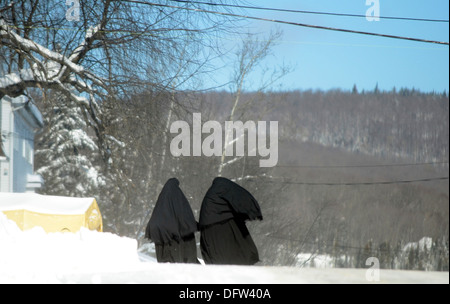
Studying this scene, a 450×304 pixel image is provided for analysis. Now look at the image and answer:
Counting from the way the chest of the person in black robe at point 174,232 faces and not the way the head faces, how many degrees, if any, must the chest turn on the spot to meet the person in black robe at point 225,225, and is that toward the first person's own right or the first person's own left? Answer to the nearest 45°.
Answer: approximately 90° to the first person's own right

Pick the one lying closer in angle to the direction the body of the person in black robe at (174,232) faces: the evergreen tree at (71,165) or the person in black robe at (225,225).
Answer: the evergreen tree

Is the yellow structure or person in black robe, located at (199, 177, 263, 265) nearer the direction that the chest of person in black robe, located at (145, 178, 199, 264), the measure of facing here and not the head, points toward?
the yellow structure

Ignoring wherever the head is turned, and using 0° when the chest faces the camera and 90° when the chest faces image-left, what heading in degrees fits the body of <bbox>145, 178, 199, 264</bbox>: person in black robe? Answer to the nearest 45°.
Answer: approximately 180°

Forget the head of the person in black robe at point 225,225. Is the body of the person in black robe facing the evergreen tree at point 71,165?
no

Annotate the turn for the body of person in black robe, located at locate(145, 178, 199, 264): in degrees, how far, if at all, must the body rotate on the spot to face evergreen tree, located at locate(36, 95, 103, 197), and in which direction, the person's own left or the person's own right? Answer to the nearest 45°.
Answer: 0° — they already face it

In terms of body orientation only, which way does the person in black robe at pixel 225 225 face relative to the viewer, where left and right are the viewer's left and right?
facing away from the viewer and to the right of the viewer

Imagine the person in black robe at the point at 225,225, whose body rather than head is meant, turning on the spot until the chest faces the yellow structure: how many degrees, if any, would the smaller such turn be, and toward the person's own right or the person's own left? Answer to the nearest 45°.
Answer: approximately 90° to the person's own left

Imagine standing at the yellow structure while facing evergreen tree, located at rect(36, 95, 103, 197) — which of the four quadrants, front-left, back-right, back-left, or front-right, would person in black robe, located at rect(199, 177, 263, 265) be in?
back-right

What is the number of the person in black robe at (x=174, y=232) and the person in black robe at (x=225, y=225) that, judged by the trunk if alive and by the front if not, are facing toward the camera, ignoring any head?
0

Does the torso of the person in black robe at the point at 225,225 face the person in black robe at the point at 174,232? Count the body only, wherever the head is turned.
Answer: no
